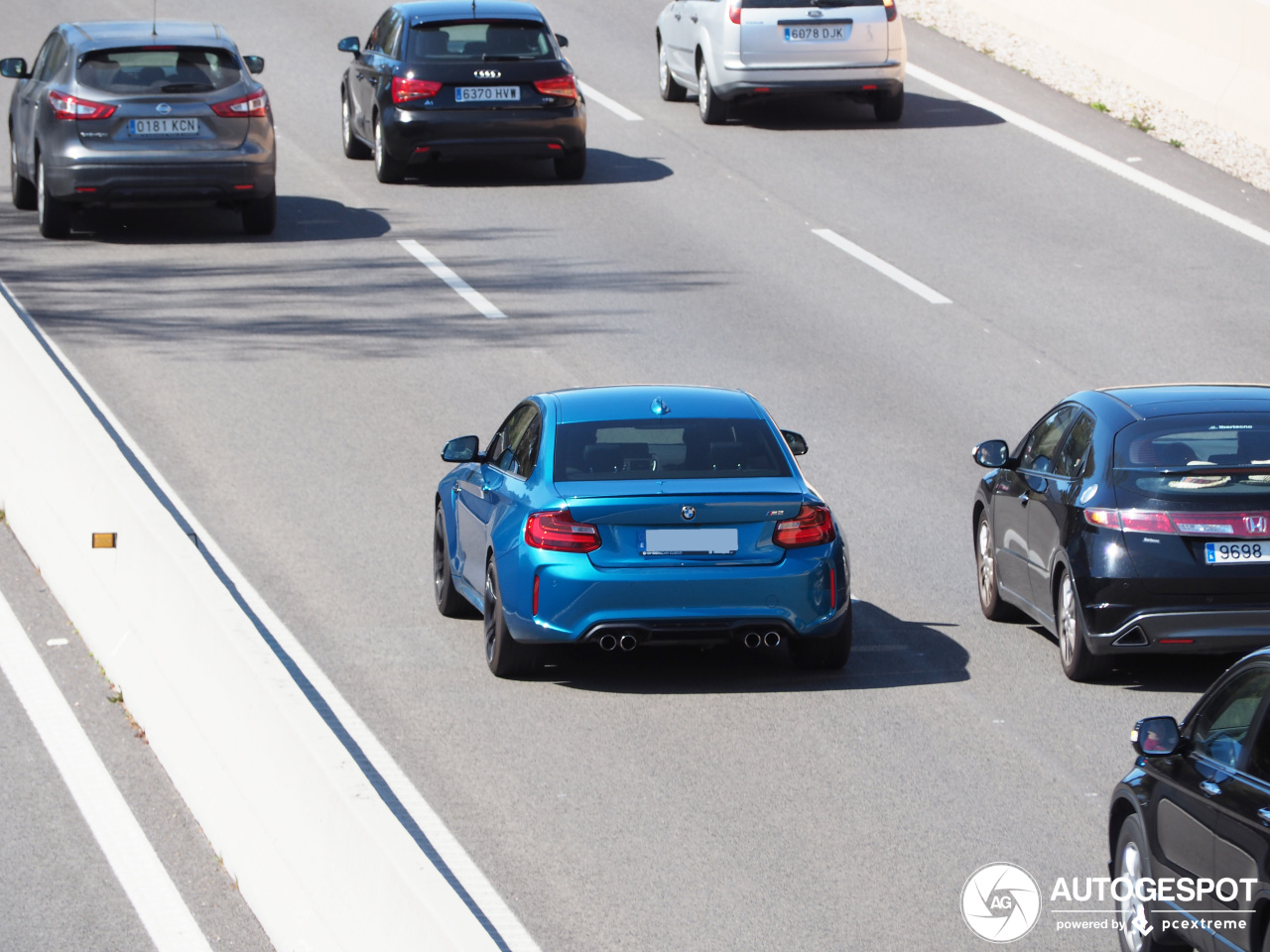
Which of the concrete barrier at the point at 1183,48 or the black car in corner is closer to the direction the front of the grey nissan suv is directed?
the concrete barrier

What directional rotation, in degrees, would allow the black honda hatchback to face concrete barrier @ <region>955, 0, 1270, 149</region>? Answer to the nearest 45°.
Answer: approximately 45° to its right

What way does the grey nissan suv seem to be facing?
away from the camera

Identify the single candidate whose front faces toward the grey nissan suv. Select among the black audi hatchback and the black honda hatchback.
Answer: the black honda hatchback

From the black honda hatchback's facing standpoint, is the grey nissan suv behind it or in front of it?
in front

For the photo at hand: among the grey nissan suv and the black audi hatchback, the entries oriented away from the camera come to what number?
2

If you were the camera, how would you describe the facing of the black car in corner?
facing away from the viewer and to the left of the viewer

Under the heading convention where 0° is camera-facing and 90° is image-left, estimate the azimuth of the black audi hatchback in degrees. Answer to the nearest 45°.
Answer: approximately 180°

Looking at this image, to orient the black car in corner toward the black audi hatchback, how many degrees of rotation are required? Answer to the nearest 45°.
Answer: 0° — it already faces it

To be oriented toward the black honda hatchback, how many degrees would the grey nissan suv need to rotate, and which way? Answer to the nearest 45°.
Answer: approximately 180°

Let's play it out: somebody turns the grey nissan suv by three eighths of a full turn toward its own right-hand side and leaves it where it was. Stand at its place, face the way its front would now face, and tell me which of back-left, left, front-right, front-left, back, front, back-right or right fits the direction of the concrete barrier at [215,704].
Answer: front-right

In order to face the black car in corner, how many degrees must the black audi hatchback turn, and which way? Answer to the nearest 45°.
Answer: approximately 180°

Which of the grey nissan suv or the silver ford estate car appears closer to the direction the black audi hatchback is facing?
the silver ford estate car

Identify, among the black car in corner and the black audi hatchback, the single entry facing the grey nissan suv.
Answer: the black car in corner

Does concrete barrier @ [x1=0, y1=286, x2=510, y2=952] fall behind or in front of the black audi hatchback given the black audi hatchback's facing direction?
behind

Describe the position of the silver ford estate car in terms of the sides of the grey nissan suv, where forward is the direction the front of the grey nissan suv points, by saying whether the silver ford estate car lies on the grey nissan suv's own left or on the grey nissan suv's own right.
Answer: on the grey nissan suv's own right
